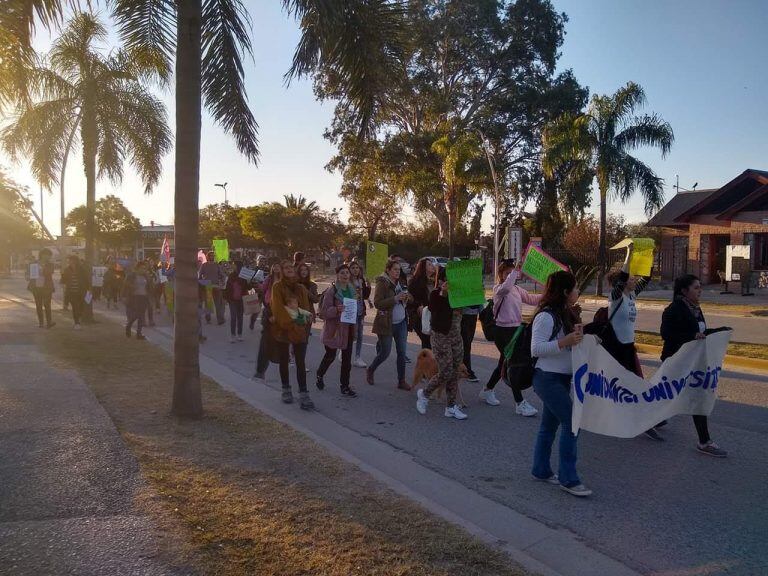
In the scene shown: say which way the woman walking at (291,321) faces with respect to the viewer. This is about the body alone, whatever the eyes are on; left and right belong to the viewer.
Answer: facing the viewer and to the right of the viewer

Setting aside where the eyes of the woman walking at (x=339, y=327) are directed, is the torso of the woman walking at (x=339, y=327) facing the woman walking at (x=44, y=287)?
no

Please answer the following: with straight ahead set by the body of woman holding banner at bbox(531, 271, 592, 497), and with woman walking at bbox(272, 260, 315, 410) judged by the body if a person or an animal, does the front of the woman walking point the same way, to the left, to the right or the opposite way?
the same way

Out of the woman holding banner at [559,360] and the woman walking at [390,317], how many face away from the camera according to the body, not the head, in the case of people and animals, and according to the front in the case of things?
0

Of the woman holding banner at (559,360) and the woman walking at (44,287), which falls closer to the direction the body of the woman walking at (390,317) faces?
the woman holding banner

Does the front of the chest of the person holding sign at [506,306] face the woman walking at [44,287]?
no

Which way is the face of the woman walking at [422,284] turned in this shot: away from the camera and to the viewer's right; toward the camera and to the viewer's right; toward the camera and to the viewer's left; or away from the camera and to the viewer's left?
toward the camera and to the viewer's right

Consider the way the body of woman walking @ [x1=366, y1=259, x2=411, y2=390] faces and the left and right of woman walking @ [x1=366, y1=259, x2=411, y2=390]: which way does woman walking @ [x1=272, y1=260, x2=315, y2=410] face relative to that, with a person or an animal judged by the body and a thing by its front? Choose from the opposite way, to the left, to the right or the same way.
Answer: the same way

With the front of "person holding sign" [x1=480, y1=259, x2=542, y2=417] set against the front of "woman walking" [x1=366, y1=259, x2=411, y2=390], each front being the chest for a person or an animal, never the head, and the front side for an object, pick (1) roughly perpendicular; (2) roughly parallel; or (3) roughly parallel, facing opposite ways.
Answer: roughly parallel

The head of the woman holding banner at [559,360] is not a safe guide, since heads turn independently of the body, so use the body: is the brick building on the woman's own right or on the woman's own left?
on the woman's own left

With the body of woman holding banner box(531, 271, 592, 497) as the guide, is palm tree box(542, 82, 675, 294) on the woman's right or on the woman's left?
on the woman's left

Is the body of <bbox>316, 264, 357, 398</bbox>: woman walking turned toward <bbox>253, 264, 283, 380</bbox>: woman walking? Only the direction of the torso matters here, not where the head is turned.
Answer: no

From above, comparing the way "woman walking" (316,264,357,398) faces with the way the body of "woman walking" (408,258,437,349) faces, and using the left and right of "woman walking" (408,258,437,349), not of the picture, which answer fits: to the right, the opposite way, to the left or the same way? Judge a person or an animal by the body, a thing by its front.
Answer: the same way

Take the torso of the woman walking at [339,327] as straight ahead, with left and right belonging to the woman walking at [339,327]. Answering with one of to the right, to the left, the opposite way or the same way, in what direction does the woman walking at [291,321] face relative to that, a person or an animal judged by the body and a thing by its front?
the same way

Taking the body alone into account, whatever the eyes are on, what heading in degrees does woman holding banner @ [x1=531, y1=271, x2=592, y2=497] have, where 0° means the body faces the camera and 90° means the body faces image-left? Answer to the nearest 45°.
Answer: approximately 270°

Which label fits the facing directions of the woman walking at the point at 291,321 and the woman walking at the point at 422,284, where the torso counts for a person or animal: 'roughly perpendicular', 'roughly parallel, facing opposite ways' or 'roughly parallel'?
roughly parallel

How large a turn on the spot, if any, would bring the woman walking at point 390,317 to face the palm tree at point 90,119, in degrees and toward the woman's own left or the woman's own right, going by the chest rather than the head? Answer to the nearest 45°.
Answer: approximately 180°

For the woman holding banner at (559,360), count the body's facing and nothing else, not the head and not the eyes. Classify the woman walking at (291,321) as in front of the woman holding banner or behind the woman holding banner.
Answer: behind

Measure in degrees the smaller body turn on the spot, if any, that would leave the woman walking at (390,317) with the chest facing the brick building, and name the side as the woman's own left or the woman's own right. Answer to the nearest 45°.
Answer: approximately 90° to the woman's own left

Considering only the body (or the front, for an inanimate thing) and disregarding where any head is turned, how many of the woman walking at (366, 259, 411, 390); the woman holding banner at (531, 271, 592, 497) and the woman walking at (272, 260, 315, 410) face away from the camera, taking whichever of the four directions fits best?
0
